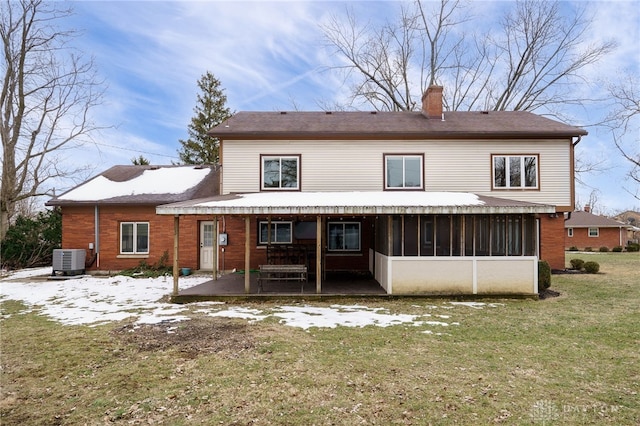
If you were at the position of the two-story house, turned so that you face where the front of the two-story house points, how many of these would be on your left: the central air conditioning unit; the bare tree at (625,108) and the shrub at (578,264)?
1

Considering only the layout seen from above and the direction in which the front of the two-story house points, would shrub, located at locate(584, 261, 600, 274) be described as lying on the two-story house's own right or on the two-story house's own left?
on the two-story house's own right

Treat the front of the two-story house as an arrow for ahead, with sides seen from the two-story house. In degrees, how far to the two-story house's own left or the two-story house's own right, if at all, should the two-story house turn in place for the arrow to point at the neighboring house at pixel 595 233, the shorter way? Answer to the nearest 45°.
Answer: approximately 45° to the two-story house's own right

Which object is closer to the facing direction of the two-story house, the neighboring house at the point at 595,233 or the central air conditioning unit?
the neighboring house

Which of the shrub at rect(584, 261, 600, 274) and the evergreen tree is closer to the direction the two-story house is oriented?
the evergreen tree

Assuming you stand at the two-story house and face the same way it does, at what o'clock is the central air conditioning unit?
The central air conditioning unit is roughly at 9 o'clock from the two-story house.

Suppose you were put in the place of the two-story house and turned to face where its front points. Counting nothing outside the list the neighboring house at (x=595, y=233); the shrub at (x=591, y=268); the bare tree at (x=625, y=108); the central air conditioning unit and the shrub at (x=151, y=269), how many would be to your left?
2

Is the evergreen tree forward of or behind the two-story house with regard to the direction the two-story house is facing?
forward

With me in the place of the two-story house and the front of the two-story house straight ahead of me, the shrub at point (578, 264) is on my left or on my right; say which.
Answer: on my right

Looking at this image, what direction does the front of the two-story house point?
away from the camera

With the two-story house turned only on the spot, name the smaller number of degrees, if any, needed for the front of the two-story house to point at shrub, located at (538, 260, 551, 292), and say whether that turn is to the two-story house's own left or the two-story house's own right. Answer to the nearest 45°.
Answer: approximately 135° to the two-story house's own right

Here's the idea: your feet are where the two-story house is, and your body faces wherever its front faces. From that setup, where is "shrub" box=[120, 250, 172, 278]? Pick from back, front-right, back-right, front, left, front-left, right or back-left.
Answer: left

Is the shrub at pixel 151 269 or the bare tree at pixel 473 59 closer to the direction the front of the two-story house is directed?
the bare tree

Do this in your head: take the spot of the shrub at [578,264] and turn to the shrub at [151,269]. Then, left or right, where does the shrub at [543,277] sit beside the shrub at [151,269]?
left
